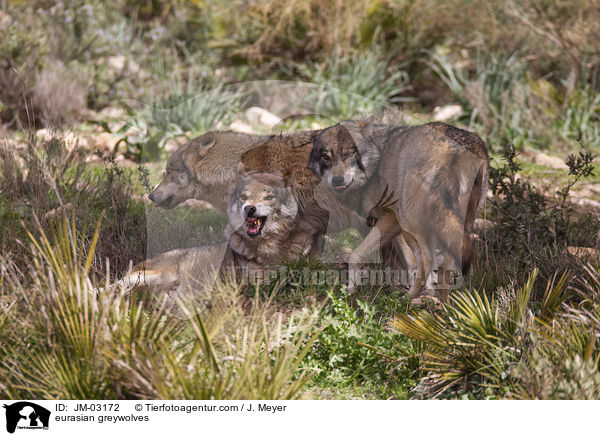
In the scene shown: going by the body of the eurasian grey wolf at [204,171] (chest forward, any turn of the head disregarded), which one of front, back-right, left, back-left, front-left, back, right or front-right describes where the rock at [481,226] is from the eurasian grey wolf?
back

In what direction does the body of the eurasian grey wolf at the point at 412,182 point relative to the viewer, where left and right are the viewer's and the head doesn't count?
facing away from the viewer and to the left of the viewer

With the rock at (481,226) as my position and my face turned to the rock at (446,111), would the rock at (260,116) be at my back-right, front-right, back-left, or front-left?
front-left

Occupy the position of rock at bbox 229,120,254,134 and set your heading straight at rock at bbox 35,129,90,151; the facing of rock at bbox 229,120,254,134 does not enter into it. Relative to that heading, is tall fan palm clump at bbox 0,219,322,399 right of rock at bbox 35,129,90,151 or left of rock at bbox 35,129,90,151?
left

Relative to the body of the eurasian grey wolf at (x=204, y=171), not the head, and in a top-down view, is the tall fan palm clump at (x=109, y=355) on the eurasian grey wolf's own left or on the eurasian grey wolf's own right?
on the eurasian grey wolf's own left

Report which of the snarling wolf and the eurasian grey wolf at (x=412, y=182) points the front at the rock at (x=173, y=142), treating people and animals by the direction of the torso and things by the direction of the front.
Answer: the eurasian grey wolf

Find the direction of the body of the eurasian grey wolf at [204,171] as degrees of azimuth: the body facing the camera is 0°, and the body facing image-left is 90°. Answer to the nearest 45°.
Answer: approximately 90°

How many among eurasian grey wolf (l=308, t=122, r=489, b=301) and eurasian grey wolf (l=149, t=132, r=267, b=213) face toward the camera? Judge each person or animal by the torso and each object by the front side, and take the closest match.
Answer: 0

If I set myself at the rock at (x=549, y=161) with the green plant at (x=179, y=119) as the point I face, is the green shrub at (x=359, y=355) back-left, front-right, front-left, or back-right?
front-left

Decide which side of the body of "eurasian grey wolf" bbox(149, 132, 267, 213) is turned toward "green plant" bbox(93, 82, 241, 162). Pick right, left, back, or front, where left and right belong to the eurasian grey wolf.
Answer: right

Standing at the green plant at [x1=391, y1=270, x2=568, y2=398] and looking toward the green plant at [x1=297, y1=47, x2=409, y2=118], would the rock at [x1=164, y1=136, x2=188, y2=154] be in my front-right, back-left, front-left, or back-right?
front-left
